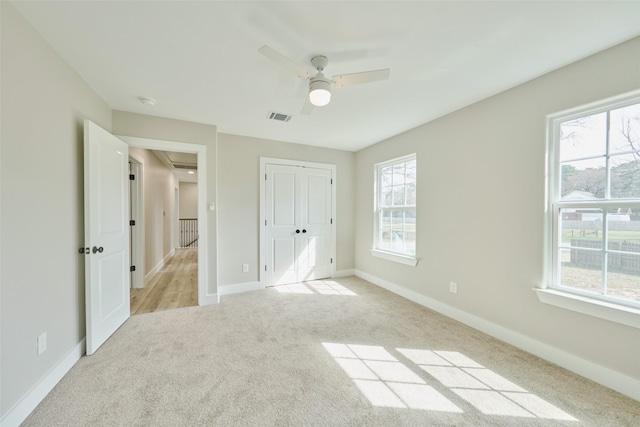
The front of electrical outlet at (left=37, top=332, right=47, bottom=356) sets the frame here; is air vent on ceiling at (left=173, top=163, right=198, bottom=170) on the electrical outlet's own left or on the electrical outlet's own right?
on the electrical outlet's own left

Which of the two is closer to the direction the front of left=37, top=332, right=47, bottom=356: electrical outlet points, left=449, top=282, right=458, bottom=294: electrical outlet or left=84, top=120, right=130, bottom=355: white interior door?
the electrical outlet

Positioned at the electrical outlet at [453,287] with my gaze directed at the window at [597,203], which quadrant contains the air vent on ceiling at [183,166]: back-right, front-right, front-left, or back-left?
back-right

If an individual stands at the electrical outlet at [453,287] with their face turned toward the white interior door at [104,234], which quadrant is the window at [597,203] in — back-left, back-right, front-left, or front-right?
back-left

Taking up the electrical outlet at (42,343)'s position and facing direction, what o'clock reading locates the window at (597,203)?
The window is roughly at 12 o'clock from the electrical outlet.

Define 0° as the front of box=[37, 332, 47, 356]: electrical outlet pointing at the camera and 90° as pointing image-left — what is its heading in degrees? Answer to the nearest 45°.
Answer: approximately 315°

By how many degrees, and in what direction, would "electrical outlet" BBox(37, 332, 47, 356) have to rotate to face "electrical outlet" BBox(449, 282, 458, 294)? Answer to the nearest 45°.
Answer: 0° — it already faces it

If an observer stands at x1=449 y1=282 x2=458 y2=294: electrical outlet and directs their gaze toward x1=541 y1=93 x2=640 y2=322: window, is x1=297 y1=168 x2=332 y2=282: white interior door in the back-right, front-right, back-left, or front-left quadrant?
back-right

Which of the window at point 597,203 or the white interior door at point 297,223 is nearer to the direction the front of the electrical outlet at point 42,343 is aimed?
the window

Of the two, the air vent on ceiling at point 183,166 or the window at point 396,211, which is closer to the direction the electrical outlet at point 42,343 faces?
the window
